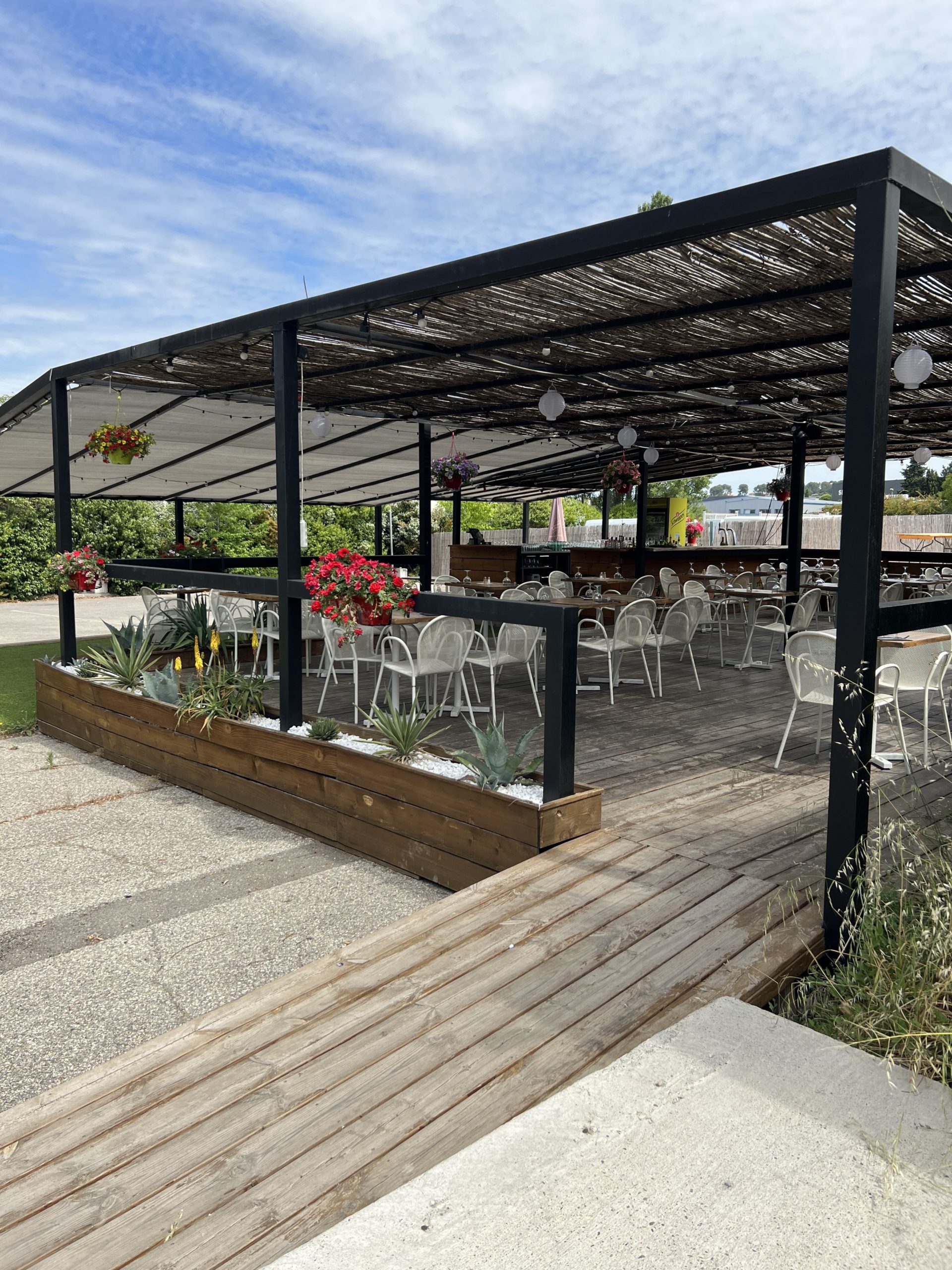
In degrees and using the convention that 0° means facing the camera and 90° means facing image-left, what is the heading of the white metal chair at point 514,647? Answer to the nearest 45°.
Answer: approximately 135°

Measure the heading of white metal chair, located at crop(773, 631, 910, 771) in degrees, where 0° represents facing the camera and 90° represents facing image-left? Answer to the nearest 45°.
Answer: approximately 225°

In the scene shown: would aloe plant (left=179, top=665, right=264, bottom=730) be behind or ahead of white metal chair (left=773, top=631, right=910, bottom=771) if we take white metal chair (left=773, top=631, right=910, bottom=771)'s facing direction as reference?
behind

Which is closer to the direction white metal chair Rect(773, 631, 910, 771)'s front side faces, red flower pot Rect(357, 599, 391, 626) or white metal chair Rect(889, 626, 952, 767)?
the white metal chair

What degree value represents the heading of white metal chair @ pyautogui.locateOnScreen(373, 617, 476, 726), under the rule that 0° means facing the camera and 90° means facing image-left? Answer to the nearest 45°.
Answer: approximately 135°

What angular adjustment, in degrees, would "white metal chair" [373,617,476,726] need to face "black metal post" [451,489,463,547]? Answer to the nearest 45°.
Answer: approximately 45° to its right

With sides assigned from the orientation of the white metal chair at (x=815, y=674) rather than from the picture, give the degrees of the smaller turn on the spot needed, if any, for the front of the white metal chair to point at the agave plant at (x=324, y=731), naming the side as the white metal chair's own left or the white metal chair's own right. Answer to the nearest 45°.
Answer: approximately 135° to the white metal chair's own left

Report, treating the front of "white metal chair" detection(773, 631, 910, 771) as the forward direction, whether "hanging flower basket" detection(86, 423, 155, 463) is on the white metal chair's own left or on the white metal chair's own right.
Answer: on the white metal chair's own left

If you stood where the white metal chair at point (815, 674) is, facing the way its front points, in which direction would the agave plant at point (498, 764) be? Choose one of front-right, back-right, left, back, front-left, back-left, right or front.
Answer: back

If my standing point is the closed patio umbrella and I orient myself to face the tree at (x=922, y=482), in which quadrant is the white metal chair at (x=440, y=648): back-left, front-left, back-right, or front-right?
back-right

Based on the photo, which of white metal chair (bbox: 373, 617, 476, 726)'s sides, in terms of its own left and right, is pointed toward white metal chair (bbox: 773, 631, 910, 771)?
back
